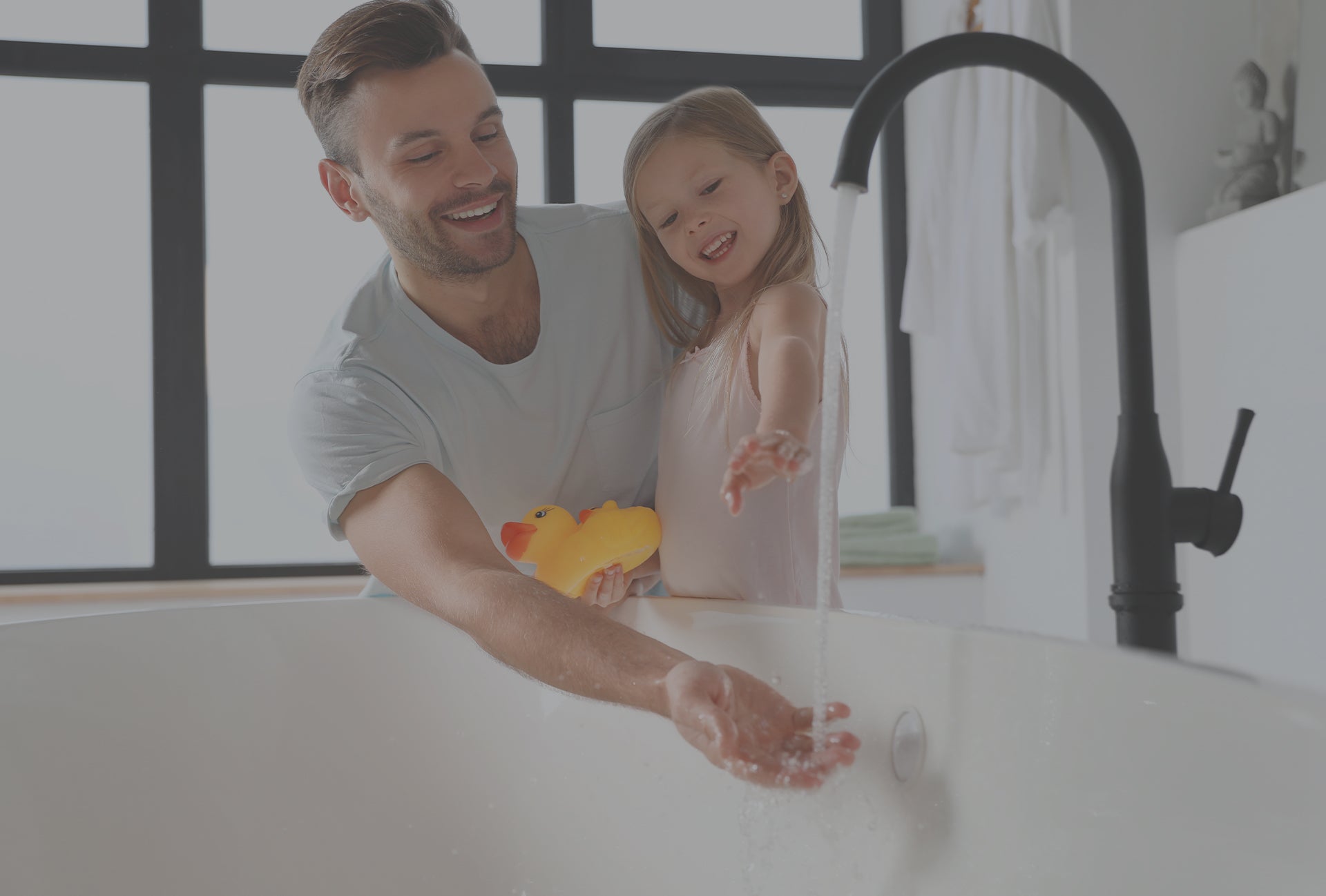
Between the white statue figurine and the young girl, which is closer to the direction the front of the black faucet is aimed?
the young girl

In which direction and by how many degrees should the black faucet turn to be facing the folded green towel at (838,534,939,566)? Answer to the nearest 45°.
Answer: approximately 90° to its right

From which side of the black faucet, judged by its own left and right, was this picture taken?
left

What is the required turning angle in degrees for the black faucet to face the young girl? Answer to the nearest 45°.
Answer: approximately 45° to its right

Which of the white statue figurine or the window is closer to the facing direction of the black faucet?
the window

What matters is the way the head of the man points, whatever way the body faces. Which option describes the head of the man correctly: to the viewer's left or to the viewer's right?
to the viewer's right
